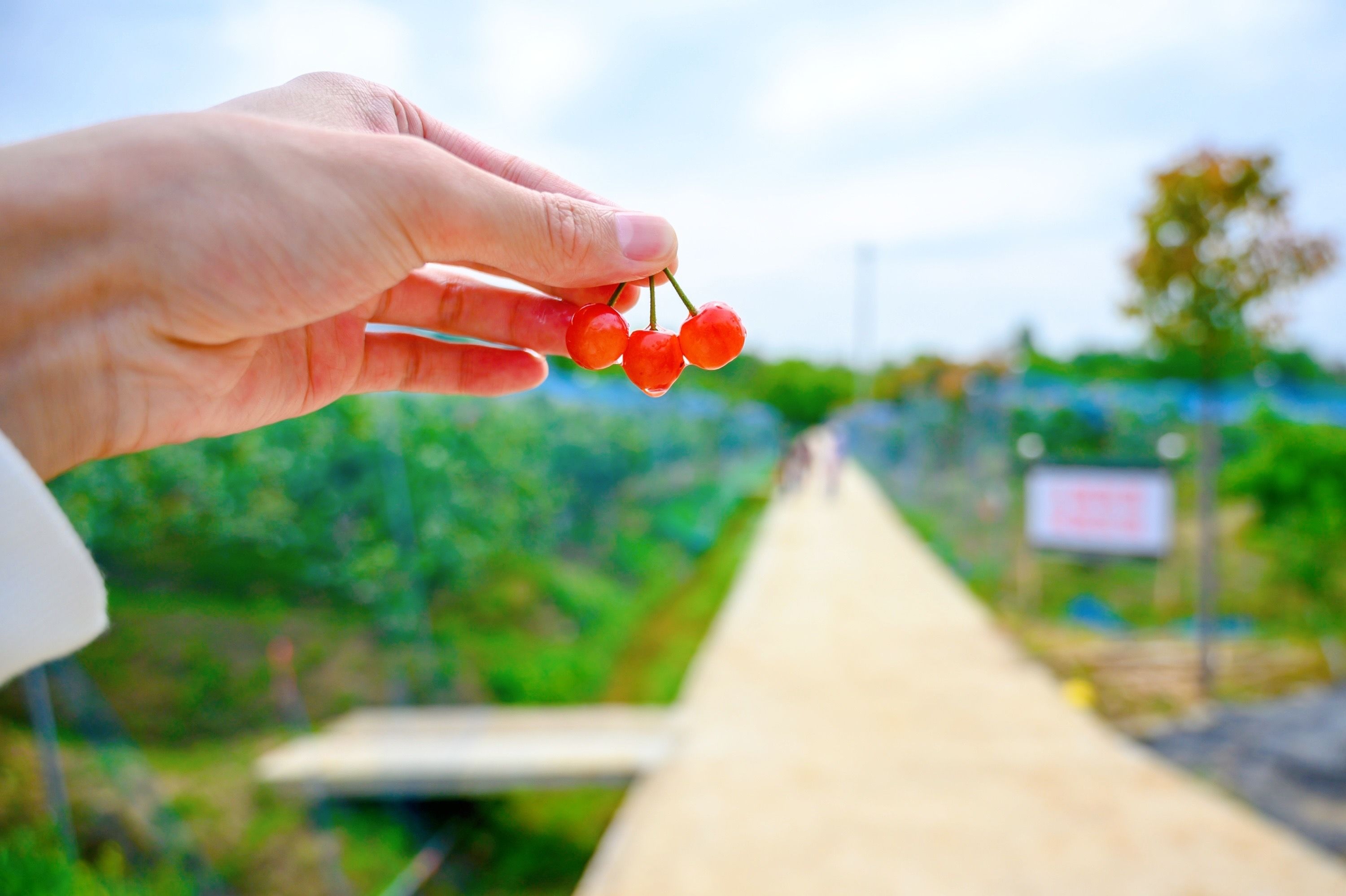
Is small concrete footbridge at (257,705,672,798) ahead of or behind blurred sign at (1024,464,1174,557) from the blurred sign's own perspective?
ahead

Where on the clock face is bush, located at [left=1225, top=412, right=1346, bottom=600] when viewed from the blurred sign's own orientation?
The bush is roughly at 9 o'clock from the blurred sign.

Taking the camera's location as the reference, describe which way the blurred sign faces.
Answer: facing the viewer

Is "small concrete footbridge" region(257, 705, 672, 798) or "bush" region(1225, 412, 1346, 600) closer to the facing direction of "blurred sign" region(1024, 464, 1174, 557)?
the small concrete footbridge

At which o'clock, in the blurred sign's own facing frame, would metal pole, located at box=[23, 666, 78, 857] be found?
The metal pole is roughly at 1 o'clock from the blurred sign.

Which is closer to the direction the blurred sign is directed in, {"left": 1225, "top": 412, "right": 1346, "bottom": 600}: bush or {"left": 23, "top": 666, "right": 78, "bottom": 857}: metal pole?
the metal pole

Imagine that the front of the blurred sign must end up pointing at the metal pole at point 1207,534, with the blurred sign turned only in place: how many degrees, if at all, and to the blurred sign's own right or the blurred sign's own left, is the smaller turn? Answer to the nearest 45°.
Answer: approximately 45° to the blurred sign's own left
